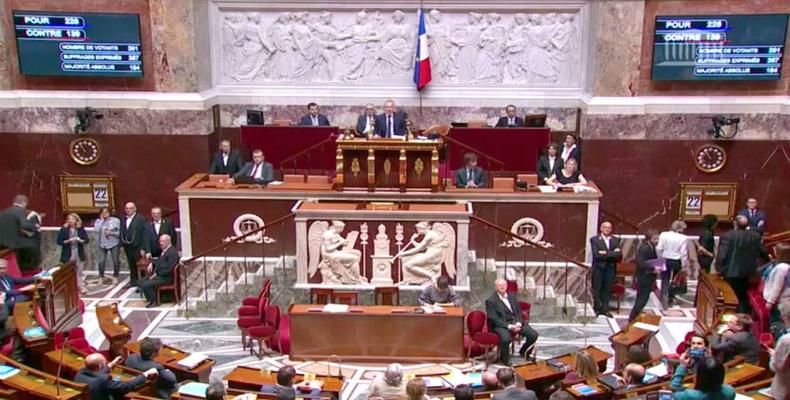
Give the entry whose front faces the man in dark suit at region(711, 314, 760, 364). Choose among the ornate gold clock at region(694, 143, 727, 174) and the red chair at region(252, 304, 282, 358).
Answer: the ornate gold clock

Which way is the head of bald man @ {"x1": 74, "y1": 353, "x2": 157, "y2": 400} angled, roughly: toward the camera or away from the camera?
away from the camera

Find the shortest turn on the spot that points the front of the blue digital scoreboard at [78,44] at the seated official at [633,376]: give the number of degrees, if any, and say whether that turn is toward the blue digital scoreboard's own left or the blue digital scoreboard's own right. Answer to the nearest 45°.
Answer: approximately 45° to the blue digital scoreboard's own left

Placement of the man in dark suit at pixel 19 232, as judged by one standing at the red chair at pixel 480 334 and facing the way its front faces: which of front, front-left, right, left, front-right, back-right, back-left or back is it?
back-right

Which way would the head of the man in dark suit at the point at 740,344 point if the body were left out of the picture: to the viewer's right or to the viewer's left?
to the viewer's left

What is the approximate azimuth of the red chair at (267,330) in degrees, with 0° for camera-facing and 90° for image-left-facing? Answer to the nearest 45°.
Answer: approximately 45°

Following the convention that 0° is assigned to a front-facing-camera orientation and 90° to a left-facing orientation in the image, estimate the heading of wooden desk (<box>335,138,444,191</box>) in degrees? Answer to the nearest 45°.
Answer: approximately 0°

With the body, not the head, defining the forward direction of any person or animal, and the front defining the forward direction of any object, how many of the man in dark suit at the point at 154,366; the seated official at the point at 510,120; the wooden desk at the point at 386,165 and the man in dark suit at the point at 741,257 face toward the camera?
2

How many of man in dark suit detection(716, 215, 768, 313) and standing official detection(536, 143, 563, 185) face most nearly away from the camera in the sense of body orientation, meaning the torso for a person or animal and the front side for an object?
1
